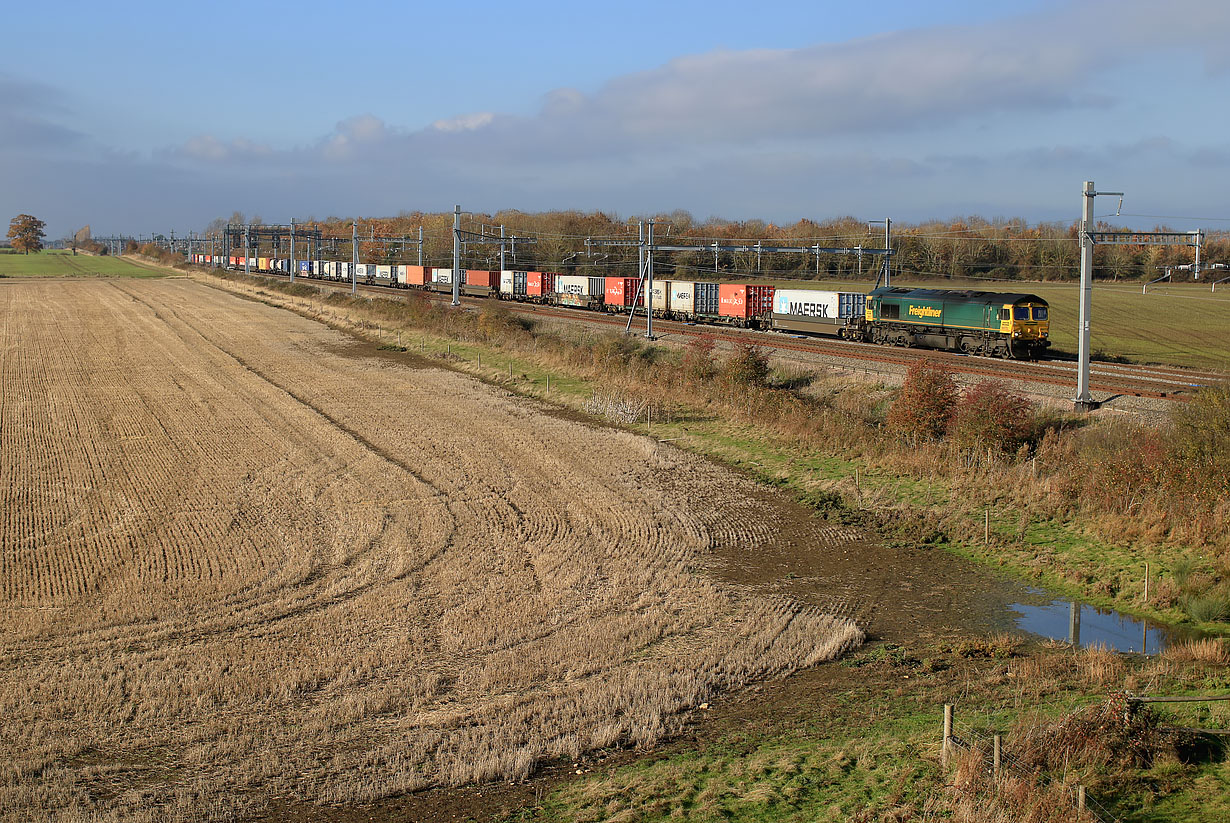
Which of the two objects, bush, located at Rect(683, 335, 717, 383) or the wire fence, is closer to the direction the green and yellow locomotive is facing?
the wire fence

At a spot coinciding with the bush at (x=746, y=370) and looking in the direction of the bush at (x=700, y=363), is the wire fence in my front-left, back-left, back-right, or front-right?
back-left

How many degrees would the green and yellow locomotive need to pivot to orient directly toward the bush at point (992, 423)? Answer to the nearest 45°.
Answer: approximately 45° to its right

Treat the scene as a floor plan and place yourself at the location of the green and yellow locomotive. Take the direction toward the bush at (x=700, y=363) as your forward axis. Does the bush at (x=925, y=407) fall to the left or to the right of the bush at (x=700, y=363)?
left

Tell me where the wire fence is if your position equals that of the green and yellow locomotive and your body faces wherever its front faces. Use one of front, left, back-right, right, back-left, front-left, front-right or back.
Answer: front-right

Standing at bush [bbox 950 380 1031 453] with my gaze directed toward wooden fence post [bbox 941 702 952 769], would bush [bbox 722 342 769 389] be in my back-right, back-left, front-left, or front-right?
back-right

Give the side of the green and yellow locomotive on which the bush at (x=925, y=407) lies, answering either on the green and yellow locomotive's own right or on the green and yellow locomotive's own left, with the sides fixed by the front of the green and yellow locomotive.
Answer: on the green and yellow locomotive's own right

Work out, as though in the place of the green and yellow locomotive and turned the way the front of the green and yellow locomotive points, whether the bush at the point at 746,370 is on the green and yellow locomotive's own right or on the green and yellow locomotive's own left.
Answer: on the green and yellow locomotive's own right

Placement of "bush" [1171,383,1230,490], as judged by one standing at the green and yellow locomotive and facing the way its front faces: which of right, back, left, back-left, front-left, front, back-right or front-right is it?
front-right

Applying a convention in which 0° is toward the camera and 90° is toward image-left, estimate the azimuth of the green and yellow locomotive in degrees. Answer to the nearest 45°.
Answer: approximately 315°
